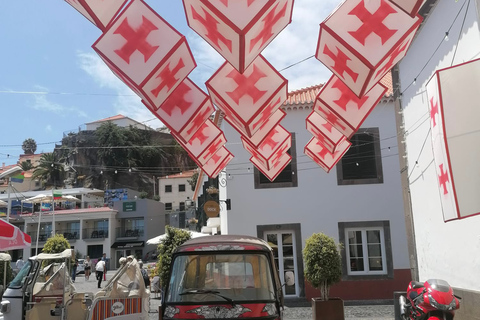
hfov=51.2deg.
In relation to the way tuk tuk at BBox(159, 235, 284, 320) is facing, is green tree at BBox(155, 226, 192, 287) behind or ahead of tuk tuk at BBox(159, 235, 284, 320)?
behind

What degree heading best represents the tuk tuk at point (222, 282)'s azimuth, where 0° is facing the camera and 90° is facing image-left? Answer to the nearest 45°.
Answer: approximately 0°

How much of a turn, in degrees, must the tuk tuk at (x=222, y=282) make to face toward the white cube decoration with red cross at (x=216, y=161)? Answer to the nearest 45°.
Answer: approximately 180°

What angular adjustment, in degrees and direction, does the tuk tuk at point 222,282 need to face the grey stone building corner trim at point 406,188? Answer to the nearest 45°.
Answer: approximately 135° to its left

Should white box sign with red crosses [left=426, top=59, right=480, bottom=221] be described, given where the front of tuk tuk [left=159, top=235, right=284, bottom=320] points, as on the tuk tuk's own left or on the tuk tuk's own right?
on the tuk tuk's own left
